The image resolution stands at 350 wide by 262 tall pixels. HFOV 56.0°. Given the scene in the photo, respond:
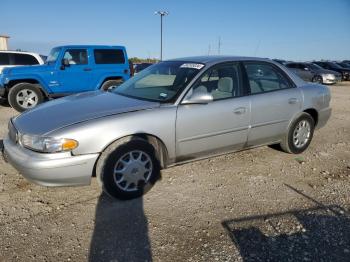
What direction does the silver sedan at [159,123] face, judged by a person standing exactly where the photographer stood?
facing the viewer and to the left of the viewer

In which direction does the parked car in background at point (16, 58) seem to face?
to the viewer's left

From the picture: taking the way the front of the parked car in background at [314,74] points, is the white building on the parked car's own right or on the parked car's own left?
on the parked car's own right

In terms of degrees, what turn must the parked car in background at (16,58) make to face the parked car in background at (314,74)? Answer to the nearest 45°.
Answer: approximately 180°

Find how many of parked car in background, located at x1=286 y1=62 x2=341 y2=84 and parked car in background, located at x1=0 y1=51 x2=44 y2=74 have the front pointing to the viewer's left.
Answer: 1

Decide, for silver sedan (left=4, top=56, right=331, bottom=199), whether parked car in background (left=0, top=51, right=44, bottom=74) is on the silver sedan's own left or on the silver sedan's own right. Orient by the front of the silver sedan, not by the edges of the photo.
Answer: on the silver sedan's own right

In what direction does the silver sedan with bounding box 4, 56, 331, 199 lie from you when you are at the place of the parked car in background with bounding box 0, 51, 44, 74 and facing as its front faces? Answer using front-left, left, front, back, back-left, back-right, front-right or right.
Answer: left

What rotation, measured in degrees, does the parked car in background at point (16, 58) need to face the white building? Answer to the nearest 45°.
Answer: approximately 90° to its right

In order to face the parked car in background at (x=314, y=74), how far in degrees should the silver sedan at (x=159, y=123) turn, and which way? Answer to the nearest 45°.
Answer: approximately 180°

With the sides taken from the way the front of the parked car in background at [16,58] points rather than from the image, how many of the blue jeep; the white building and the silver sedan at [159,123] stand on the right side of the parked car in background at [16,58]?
1
